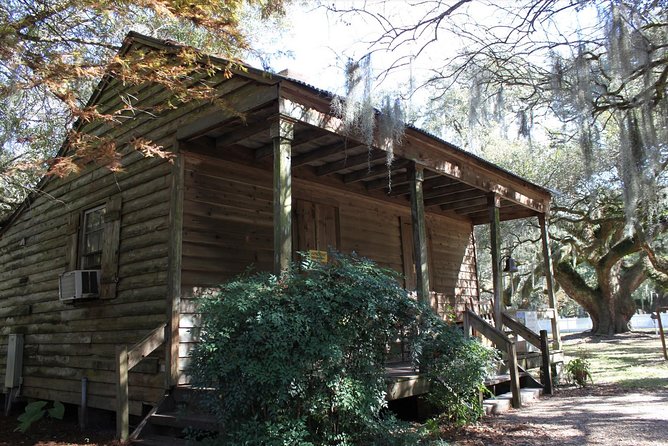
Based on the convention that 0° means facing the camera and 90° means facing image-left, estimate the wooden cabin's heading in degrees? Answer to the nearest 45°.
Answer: approximately 315°

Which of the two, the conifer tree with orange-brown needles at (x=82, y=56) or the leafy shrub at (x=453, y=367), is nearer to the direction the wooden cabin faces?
the leafy shrub

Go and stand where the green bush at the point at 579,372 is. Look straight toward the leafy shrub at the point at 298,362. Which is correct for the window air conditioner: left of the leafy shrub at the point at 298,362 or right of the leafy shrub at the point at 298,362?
right

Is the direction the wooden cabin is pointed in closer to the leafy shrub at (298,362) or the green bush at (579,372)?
the leafy shrub

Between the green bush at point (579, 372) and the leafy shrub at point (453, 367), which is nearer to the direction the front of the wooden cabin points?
the leafy shrub
